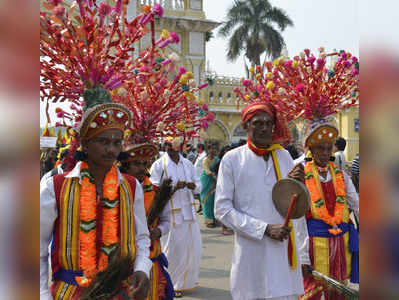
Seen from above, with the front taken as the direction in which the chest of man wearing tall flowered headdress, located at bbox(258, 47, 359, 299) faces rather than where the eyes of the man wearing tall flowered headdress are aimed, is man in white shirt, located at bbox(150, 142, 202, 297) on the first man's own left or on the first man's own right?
on the first man's own right

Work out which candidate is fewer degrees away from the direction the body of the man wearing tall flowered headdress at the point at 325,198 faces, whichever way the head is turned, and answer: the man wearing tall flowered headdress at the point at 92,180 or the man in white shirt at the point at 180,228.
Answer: the man wearing tall flowered headdress

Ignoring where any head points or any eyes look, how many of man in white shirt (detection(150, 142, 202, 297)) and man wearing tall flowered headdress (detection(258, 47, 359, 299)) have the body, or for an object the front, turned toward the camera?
2

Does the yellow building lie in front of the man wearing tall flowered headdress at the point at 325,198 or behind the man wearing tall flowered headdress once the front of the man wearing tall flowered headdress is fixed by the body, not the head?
behind

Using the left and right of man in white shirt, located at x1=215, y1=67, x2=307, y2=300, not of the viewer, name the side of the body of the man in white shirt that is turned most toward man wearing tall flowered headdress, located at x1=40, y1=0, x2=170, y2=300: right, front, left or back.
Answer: right

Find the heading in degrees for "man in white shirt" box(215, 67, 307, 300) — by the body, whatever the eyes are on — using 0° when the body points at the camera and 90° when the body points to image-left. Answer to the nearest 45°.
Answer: approximately 315°

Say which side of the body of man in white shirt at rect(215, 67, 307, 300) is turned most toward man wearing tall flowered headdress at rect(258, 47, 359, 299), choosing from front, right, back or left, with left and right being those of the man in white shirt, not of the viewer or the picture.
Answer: left

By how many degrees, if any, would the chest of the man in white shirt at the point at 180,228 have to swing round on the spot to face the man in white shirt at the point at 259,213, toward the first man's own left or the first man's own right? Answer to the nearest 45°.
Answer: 0° — they already face them
